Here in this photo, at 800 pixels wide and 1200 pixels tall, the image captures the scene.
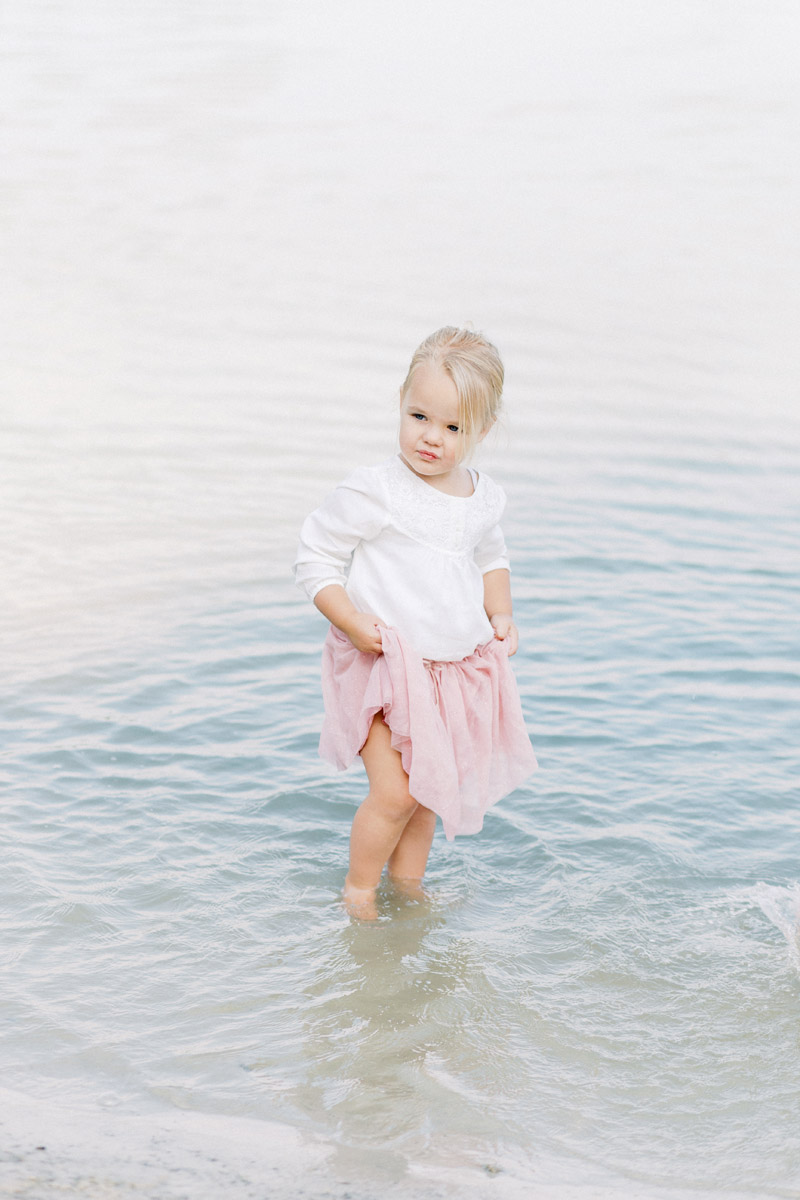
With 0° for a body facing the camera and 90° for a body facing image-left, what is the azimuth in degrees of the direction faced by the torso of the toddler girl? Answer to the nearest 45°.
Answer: approximately 315°
